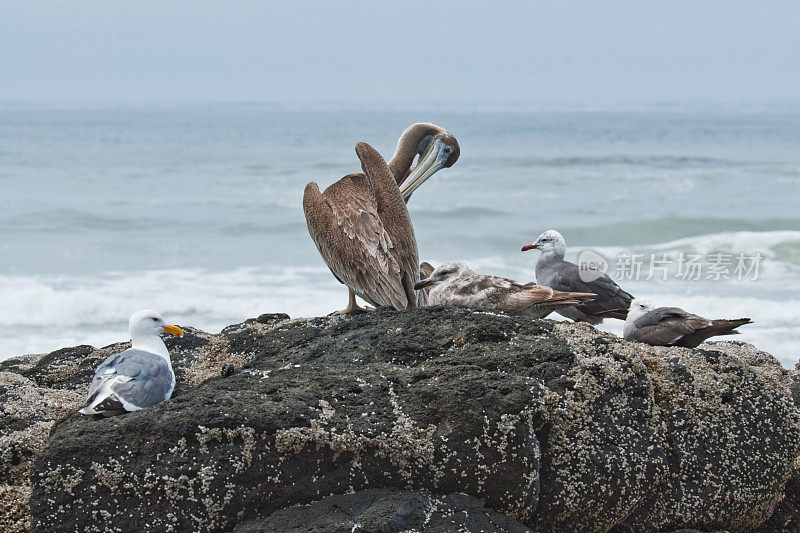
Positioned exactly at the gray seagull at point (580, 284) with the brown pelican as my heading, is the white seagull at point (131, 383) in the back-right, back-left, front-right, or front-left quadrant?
front-left

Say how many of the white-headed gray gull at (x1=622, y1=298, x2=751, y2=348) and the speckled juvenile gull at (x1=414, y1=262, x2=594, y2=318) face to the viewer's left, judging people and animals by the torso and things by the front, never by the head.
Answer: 2

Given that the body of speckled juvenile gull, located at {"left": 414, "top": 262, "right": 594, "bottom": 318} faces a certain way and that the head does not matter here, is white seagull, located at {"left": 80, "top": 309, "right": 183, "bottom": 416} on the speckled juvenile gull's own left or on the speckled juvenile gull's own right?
on the speckled juvenile gull's own left

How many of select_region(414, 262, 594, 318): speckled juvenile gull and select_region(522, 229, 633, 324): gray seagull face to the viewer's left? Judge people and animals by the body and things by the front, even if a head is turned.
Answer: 2

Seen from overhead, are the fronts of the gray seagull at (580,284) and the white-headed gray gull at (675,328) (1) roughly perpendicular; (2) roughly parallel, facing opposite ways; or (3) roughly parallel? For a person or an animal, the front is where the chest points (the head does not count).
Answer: roughly parallel

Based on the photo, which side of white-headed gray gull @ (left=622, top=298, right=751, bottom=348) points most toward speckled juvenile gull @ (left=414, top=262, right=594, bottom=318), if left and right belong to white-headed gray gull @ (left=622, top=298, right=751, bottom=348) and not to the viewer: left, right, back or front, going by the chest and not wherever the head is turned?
front

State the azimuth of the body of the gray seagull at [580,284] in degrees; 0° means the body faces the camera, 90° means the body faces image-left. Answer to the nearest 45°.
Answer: approximately 90°

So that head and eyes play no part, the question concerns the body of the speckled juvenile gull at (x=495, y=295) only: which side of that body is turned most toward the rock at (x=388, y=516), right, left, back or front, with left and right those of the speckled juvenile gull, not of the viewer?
left

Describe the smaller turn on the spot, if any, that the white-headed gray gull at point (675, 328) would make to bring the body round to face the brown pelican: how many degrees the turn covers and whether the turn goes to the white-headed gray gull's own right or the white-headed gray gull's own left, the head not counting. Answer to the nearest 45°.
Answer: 0° — it already faces it

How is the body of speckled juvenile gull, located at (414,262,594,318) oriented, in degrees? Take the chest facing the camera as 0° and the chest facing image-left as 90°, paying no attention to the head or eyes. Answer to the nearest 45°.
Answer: approximately 90°

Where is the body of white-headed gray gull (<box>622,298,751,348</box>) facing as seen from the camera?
to the viewer's left
